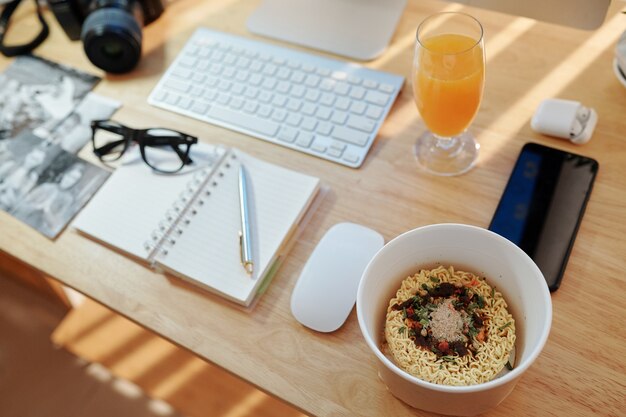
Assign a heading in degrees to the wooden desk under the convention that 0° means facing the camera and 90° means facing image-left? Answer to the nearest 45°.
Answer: approximately 45°

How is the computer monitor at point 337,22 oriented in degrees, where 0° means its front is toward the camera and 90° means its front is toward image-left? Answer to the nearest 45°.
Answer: approximately 45°
